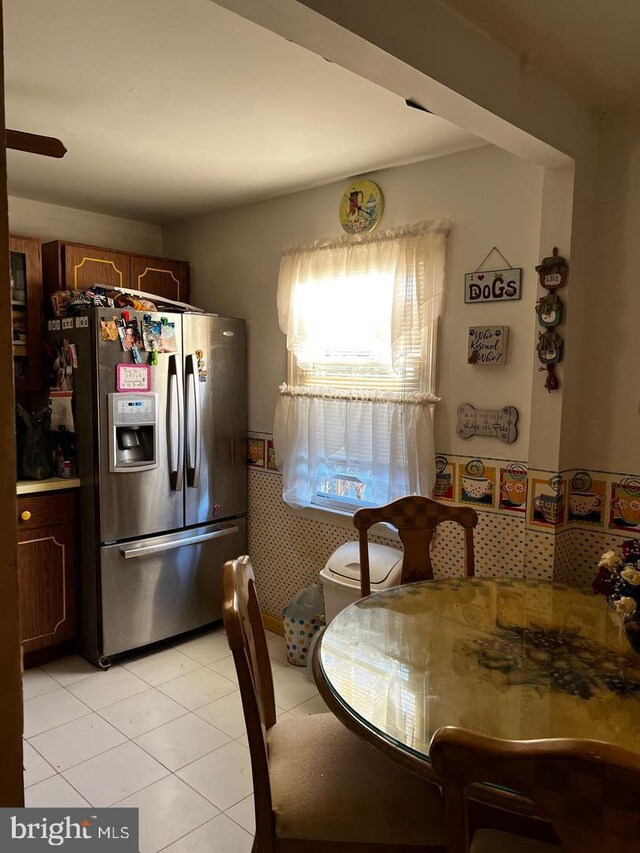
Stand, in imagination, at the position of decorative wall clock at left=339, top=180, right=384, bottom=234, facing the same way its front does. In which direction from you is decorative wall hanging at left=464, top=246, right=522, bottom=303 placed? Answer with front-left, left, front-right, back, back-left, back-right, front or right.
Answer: left

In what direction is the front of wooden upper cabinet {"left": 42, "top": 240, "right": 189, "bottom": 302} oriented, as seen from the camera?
facing the viewer and to the right of the viewer

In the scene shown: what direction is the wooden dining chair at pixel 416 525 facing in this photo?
toward the camera

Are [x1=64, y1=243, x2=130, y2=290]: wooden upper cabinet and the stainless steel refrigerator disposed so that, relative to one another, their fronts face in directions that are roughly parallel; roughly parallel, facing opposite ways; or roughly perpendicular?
roughly parallel

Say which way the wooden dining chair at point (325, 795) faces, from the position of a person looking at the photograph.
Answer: facing to the right of the viewer

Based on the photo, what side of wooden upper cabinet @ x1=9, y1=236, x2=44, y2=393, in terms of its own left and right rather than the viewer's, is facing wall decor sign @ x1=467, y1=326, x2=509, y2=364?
front

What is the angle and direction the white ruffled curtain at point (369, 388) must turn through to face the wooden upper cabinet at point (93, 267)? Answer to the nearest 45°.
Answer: approximately 45° to its right

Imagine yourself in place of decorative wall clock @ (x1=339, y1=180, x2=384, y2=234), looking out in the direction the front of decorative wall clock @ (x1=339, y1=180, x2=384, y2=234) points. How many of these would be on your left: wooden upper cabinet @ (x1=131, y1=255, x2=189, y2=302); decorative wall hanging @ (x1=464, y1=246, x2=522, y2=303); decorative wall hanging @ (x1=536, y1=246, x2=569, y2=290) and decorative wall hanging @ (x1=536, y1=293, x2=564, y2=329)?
3

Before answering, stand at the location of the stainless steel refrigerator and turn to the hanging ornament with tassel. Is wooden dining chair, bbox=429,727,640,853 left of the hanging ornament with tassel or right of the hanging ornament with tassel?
right

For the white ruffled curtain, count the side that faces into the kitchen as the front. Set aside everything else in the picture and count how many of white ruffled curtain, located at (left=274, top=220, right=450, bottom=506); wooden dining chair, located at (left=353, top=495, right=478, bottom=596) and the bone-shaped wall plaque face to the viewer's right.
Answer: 0

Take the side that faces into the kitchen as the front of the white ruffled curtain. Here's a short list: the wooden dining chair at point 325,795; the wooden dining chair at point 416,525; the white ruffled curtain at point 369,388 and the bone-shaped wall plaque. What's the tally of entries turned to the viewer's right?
1

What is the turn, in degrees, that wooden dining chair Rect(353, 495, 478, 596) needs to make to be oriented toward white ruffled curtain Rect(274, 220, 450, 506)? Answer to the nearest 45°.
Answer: approximately 180°

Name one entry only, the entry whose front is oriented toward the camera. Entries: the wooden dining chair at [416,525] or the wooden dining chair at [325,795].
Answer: the wooden dining chair at [416,525]
